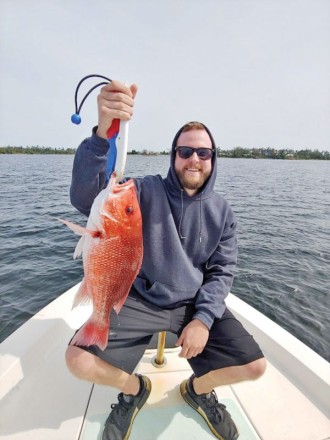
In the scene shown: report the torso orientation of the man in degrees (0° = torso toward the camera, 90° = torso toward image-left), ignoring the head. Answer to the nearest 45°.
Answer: approximately 0°

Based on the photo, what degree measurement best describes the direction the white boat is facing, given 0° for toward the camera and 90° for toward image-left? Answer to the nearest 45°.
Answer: approximately 180°
